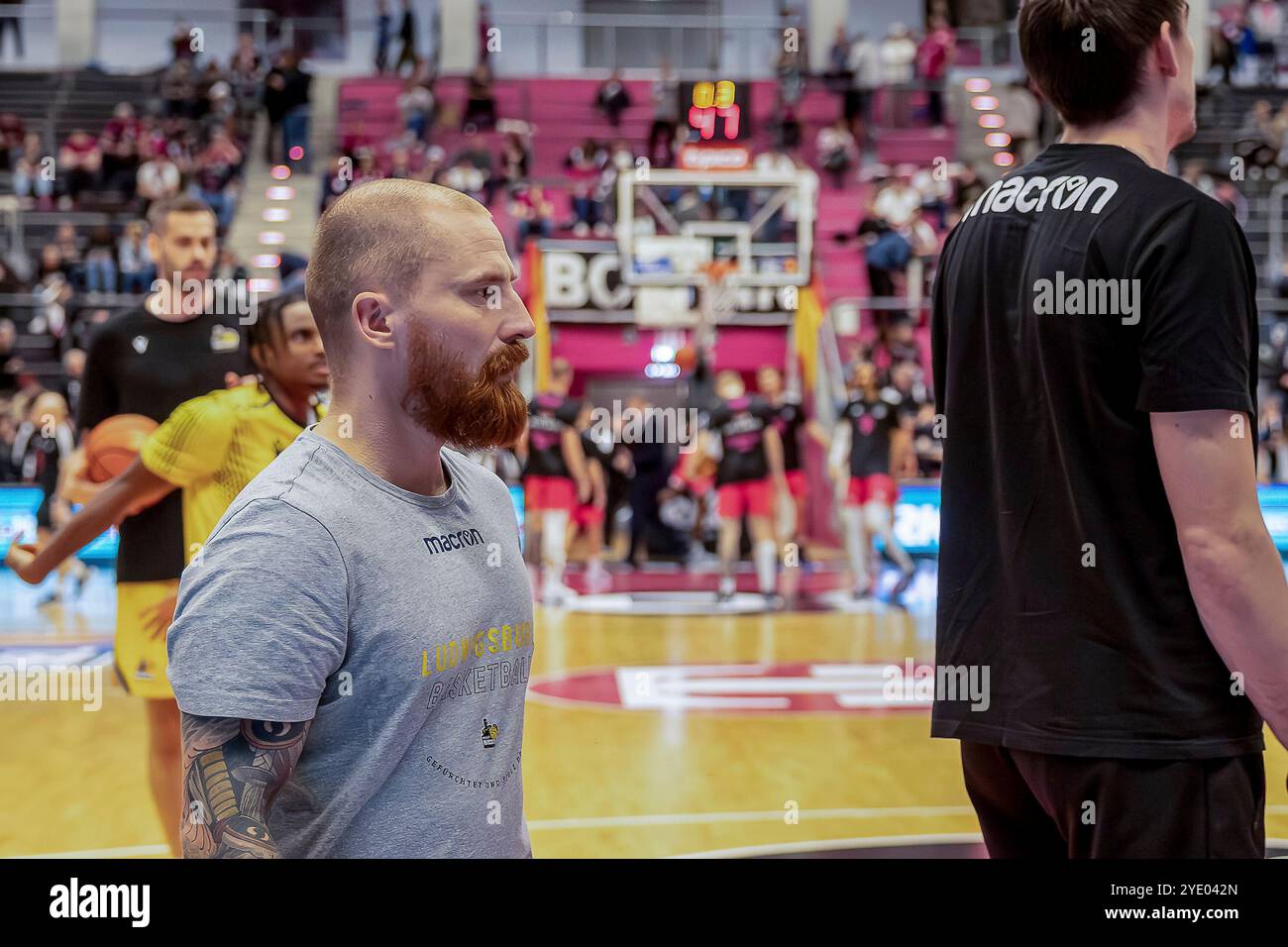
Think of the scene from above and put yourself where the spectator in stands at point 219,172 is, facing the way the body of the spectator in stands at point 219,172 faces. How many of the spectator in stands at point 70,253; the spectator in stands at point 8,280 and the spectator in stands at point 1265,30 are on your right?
2

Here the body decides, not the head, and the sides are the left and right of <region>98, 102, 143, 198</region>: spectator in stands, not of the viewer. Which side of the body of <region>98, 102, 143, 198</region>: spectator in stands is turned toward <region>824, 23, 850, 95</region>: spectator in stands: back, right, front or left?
left

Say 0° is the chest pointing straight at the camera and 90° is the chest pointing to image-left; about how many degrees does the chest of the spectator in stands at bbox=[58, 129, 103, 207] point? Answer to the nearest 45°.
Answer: approximately 0°

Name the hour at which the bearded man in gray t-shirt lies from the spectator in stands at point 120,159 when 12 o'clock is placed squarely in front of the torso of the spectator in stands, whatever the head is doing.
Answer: The bearded man in gray t-shirt is roughly at 12 o'clock from the spectator in stands.

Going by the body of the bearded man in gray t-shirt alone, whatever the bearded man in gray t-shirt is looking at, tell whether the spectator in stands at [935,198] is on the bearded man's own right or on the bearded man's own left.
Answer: on the bearded man's own left

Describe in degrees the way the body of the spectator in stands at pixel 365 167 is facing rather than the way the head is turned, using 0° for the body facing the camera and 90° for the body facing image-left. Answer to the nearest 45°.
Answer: approximately 0°
